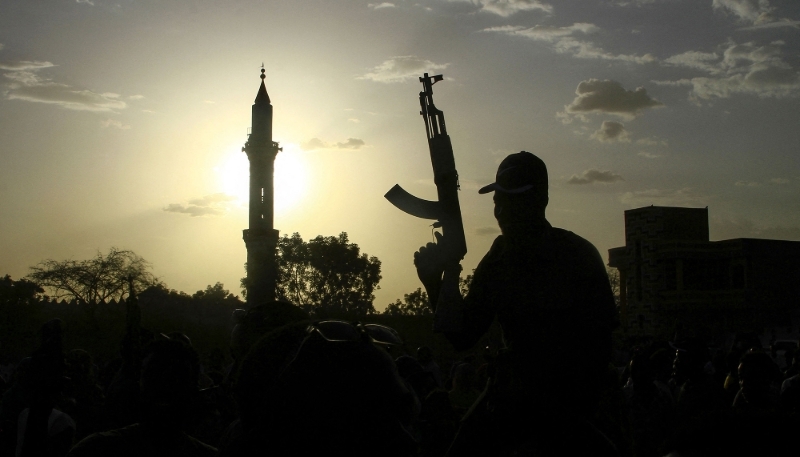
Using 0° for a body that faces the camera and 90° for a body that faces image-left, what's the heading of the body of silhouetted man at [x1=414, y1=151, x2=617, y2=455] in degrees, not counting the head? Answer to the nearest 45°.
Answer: approximately 45°

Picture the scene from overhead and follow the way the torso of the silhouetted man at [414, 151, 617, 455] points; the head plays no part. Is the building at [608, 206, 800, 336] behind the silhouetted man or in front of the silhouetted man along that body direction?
behind
